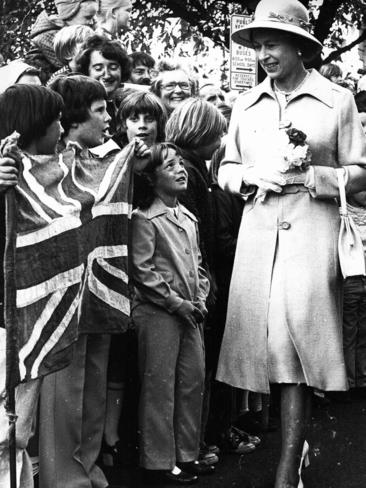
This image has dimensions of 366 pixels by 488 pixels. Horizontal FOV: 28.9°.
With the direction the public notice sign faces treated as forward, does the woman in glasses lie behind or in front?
in front

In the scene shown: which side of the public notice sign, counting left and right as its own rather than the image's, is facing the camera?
front

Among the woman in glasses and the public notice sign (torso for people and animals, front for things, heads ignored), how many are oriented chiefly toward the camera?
2

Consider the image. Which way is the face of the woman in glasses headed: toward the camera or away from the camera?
toward the camera

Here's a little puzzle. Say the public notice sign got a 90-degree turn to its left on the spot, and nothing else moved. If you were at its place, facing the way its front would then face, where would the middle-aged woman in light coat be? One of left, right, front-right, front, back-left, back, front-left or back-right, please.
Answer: right

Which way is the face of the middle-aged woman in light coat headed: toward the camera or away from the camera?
toward the camera

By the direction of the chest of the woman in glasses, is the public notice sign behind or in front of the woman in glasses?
behind

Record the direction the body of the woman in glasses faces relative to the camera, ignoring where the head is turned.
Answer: toward the camera

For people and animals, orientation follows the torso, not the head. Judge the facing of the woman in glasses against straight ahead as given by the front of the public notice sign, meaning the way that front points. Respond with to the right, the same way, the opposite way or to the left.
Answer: the same way
